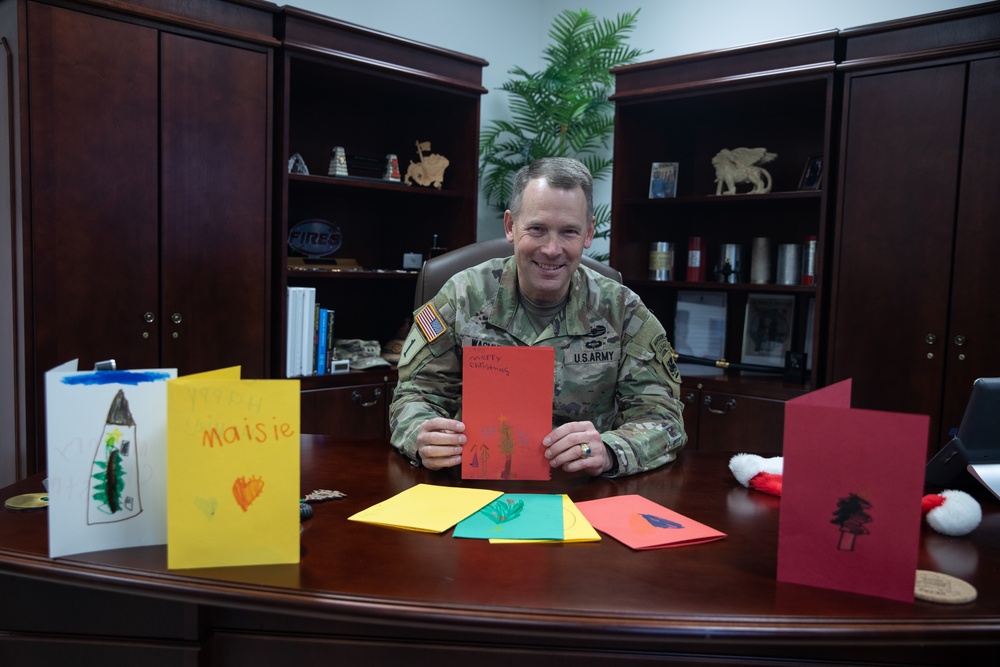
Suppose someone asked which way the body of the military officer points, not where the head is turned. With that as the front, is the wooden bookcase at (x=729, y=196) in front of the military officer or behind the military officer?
behind

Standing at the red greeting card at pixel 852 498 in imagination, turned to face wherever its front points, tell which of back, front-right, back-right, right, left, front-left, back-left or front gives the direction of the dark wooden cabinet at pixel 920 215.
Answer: back

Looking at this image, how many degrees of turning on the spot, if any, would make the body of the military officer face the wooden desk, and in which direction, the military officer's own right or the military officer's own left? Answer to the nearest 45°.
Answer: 0° — they already face it

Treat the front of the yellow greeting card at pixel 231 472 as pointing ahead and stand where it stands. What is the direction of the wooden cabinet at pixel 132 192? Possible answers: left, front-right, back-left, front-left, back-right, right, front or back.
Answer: back

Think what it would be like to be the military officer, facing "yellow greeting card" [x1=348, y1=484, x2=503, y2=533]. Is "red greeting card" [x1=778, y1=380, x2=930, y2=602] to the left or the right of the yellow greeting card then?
left

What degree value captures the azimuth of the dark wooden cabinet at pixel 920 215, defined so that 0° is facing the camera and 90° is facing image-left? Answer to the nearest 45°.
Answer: approximately 45°

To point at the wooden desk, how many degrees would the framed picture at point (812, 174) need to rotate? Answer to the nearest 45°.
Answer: approximately 45° to its left

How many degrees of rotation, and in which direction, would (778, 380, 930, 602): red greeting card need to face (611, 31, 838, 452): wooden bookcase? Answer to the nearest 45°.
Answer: approximately 180°

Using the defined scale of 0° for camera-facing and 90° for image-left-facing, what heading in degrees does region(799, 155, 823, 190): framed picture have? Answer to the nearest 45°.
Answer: approximately 45°

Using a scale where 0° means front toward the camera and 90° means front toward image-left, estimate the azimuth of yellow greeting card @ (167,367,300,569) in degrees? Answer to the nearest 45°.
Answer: approximately 0°
